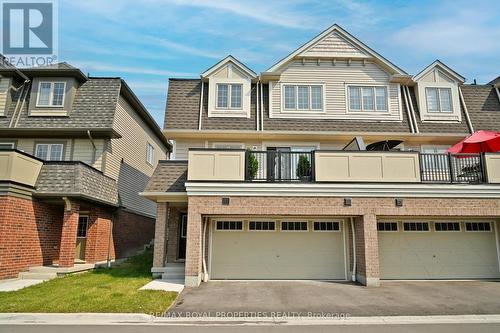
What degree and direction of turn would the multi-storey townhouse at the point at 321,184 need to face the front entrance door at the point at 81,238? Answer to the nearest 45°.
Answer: approximately 90° to its right

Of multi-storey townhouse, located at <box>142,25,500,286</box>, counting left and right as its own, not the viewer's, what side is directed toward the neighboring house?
right

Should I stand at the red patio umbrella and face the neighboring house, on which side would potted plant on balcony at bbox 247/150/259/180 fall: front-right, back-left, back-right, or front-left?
front-left

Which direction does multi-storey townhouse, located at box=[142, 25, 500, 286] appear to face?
toward the camera

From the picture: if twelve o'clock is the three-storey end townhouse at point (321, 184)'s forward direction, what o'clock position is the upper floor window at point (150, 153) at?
The upper floor window is roughly at 4 o'clock from the three-storey end townhouse.
